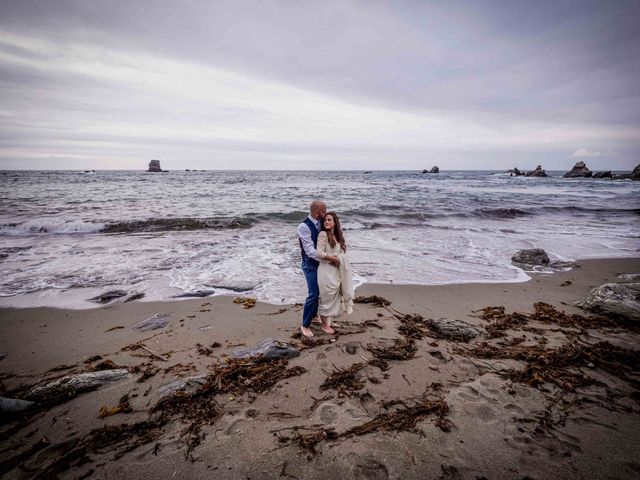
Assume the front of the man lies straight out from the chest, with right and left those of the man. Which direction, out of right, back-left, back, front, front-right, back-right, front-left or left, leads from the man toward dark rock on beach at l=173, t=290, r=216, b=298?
back

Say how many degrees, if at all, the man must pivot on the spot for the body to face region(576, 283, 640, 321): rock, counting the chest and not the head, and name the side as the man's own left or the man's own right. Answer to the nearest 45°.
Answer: approximately 45° to the man's own left

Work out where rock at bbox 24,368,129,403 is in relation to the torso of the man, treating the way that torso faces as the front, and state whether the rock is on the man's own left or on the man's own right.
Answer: on the man's own right

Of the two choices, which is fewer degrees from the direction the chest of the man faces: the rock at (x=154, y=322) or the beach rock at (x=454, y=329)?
the beach rock

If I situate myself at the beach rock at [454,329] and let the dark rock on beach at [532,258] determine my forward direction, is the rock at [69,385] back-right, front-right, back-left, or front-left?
back-left

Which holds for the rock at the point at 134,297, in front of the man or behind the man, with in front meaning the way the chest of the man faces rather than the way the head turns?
behind

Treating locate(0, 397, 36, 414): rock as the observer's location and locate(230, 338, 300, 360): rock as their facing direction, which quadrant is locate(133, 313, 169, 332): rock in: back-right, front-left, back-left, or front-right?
front-left

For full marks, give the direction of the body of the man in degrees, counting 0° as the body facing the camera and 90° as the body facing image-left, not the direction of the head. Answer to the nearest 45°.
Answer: approximately 315°

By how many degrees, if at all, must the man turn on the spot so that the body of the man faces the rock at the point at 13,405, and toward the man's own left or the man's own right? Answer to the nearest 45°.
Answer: approximately 90° to the man's own right

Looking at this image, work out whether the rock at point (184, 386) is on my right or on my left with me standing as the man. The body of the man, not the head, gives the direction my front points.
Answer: on my right

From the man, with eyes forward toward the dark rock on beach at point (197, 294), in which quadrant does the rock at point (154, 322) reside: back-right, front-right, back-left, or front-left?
front-left
